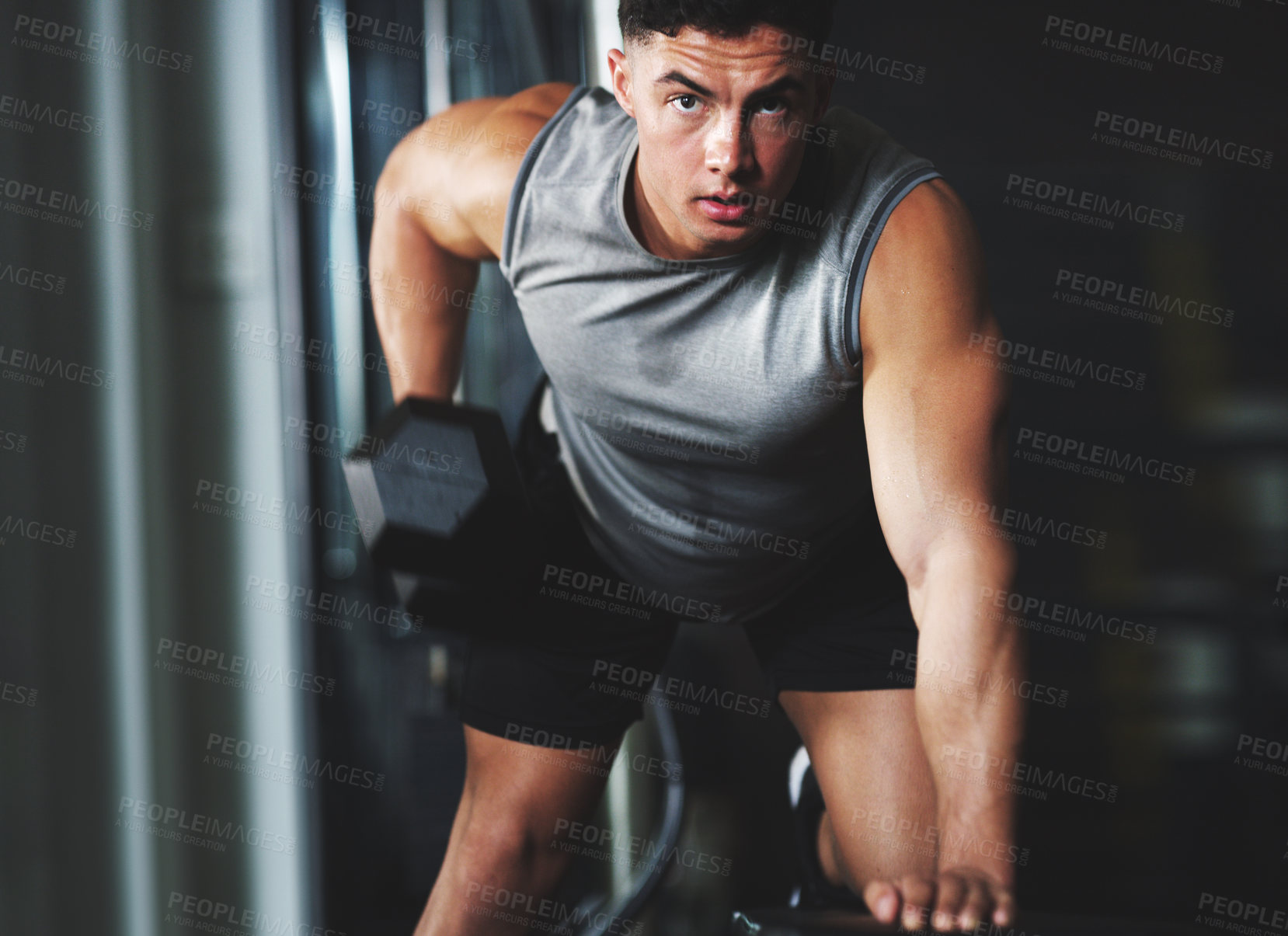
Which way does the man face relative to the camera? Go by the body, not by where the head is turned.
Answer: toward the camera
